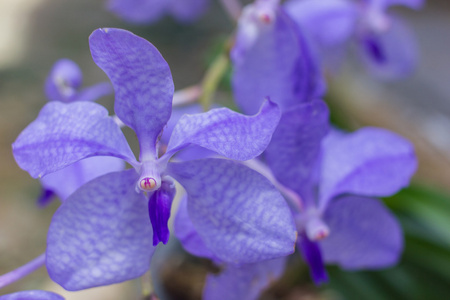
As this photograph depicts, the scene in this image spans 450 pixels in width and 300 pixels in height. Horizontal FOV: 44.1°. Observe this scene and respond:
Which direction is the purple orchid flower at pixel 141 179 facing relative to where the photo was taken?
toward the camera
